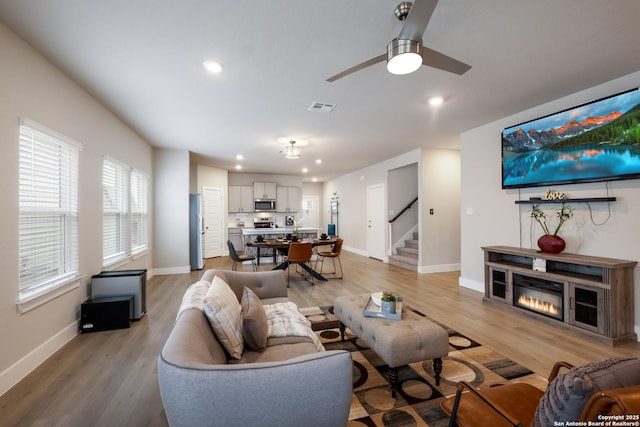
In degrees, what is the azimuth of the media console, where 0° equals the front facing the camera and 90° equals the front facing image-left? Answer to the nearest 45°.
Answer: approximately 45°

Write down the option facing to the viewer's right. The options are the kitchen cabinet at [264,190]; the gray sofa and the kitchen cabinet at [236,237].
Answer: the gray sofa

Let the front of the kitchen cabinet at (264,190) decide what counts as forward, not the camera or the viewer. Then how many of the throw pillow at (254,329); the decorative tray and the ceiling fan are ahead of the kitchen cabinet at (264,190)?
3

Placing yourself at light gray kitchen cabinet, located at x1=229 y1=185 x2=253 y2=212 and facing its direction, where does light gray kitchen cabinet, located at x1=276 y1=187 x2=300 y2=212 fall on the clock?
light gray kitchen cabinet, located at x1=276 y1=187 x2=300 y2=212 is roughly at 9 o'clock from light gray kitchen cabinet, located at x1=229 y1=185 x2=253 y2=212.

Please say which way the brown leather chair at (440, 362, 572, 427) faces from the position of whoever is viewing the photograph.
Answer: facing away from the viewer and to the left of the viewer

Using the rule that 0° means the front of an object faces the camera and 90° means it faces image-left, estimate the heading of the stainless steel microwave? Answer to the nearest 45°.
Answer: approximately 0°
